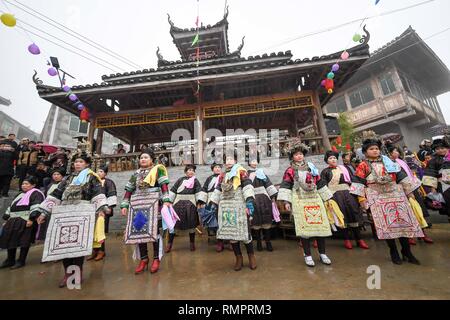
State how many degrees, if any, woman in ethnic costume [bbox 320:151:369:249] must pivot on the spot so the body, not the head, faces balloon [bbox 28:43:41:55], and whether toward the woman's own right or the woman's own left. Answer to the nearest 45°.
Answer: approximately 45° to the woman's own right

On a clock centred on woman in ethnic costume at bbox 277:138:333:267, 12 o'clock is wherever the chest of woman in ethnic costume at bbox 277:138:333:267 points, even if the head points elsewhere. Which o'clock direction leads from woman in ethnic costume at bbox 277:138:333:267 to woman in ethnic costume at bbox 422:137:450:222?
woman in ethnic costume at bbox 422:137:450:222 is roughly at 8 o'clock from woman in ethnic costume at bbox 277:138:333:267.

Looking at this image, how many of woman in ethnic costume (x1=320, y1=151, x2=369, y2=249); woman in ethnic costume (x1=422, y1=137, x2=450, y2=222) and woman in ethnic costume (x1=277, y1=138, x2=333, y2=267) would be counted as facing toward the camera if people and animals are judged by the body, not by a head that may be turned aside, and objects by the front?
3

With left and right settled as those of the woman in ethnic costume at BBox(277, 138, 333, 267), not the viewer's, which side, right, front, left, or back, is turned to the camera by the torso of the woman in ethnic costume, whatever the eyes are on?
front

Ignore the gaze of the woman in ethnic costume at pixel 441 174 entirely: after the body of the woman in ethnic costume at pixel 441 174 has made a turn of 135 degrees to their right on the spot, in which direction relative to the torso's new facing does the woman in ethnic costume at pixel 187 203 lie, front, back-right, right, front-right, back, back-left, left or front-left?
left

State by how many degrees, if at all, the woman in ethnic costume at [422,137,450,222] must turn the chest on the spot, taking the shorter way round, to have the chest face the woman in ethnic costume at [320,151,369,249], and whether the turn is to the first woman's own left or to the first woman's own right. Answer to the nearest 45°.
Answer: approximately 45° to the first woman's own right

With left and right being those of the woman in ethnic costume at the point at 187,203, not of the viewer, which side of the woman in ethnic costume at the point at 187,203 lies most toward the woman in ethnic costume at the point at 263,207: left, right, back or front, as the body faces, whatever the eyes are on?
left

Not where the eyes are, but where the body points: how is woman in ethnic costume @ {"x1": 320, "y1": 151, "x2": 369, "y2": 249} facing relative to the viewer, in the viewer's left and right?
facing the viewer

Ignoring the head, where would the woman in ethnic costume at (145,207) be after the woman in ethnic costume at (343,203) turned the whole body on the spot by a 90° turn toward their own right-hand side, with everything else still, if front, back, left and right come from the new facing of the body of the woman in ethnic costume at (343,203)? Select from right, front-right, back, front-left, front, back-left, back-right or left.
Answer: front-left

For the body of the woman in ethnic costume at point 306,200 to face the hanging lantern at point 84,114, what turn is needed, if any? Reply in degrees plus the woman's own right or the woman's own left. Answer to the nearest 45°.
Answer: approximately 90° to the woman's own right

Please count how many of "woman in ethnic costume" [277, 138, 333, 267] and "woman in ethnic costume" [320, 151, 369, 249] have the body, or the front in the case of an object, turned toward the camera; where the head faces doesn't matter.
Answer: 2

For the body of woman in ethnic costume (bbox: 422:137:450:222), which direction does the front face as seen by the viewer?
toward the camera
